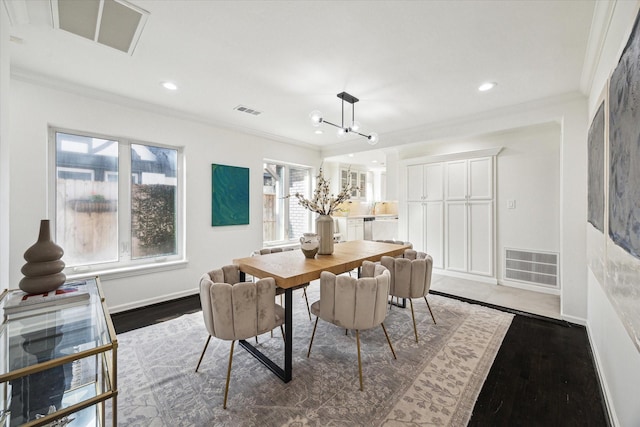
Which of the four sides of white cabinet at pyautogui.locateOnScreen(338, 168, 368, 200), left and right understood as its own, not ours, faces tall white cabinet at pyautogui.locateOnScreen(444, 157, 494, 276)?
left

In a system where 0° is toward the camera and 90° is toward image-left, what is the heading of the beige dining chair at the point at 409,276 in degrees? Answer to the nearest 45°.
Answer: approximately 135°

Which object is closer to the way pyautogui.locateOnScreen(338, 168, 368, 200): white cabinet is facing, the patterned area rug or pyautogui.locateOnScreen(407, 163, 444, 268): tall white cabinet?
the patterned area rug

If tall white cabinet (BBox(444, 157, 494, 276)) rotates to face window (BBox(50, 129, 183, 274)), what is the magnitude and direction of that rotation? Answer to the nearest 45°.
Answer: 0° — it already faces it

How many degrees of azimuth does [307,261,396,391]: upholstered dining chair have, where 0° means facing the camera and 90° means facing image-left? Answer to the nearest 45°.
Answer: approximately 135°

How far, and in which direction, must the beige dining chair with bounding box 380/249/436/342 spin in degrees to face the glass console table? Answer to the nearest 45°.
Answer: approximately 90° to its left

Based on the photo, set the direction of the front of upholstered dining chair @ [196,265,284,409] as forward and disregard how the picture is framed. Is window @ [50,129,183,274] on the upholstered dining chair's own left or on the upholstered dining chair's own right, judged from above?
on the upholstered dining chair's own left

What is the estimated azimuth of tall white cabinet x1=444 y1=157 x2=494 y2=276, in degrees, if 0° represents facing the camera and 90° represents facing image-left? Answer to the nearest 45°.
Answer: approximately 45°

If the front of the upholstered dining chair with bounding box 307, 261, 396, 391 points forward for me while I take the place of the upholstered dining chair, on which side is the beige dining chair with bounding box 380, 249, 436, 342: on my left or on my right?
on my right

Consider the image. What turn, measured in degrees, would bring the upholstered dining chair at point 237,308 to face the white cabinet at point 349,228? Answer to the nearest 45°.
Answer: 0° — it already faces it

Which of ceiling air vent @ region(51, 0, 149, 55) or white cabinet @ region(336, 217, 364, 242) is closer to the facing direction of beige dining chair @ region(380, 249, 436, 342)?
the white cabinet

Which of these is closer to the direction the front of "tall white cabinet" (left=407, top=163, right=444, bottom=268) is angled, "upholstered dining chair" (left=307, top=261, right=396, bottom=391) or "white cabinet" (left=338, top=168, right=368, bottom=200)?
the upholstered dining chair
